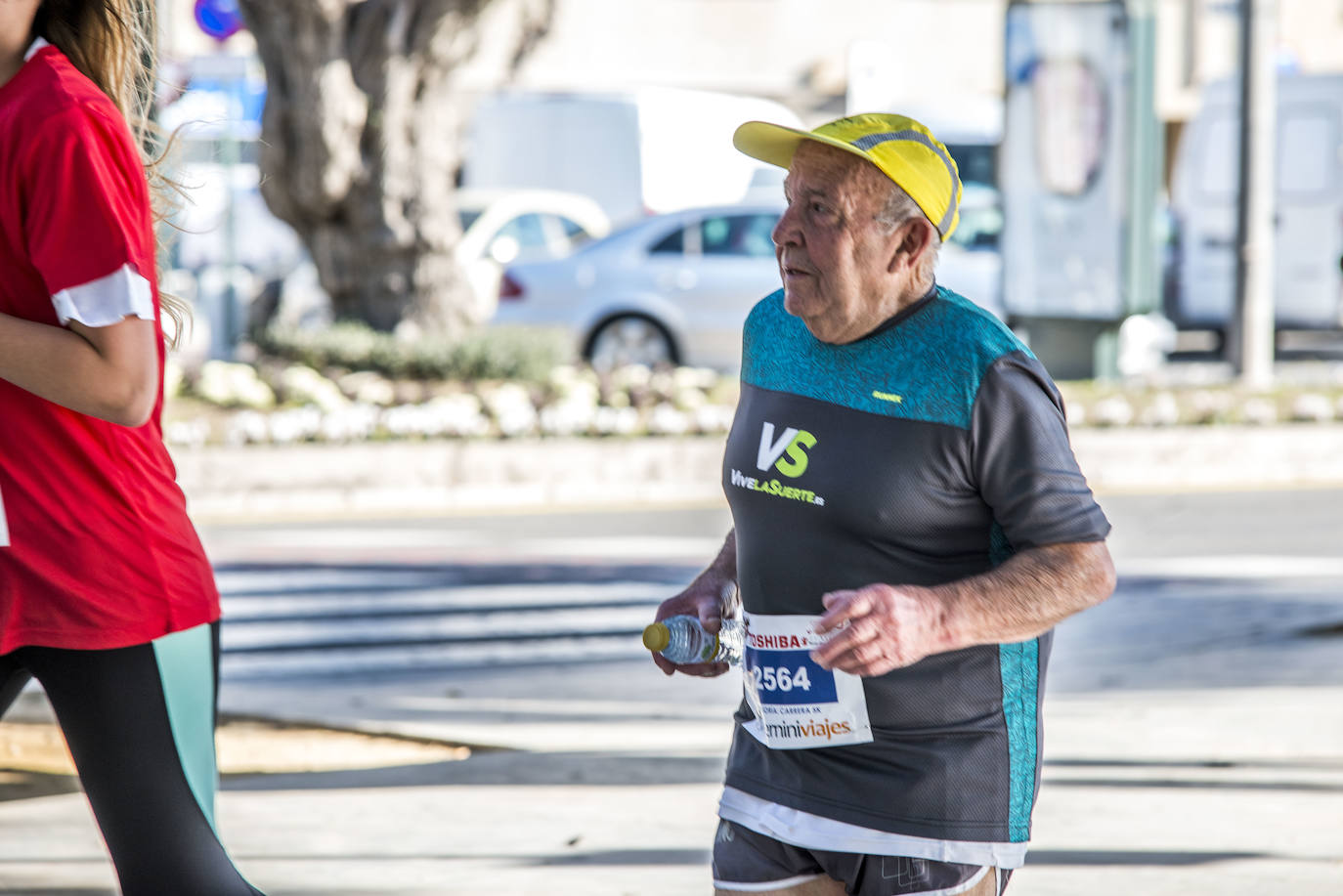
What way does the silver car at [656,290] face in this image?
to the viewer's right

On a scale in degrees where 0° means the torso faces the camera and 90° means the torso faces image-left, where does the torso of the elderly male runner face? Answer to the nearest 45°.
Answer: approximately 45°

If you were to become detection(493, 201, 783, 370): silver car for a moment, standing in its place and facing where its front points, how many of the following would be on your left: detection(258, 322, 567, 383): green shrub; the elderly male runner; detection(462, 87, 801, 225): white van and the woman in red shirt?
1

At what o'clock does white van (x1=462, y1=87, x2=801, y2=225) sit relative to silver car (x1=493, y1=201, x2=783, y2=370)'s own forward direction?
The white van is roughly at 9 o'clock from the silver car.

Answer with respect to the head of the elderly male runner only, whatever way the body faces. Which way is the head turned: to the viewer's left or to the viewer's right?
to the viewer's left

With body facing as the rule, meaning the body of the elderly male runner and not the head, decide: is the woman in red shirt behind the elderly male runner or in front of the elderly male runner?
in front

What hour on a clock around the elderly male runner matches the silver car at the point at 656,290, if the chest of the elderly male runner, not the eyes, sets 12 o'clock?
The silver car is roughly at 4 o'clock from the elderly male runner.

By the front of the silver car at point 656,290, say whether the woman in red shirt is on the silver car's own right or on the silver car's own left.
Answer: on the silver car's own right

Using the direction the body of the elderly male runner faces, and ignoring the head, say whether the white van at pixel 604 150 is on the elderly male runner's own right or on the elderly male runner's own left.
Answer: on the elderly male runner's own right

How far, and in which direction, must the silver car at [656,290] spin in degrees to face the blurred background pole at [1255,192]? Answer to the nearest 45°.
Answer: approximately 45° to its right
